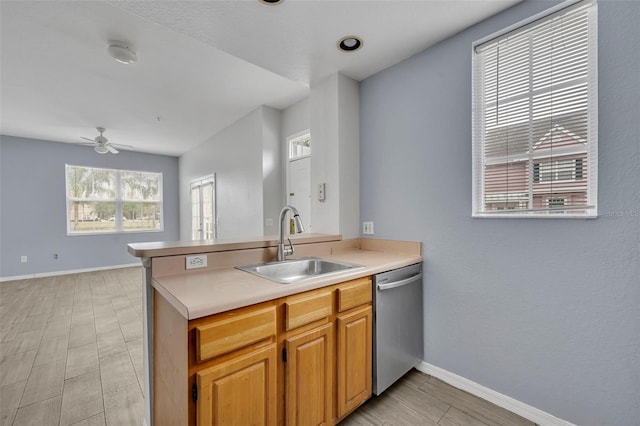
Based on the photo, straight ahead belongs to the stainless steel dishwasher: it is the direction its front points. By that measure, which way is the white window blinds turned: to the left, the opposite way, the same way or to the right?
to the right

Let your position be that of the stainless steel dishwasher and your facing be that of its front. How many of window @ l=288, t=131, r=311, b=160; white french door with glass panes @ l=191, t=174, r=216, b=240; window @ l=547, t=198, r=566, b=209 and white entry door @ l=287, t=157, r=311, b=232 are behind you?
3

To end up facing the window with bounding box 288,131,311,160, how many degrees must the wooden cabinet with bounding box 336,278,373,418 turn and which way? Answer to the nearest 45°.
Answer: approximately 135° to its left

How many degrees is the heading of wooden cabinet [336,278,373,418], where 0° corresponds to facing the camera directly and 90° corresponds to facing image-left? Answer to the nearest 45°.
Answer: approximately 315°

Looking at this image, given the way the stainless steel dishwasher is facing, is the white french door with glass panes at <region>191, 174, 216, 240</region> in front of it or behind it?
behind

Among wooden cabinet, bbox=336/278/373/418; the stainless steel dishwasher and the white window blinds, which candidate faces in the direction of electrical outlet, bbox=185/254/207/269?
the white window blinds

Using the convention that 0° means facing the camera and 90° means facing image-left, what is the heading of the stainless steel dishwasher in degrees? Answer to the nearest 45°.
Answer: approximately 315°

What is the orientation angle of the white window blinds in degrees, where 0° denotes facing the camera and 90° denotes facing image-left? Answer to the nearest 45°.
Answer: approximately 45°
